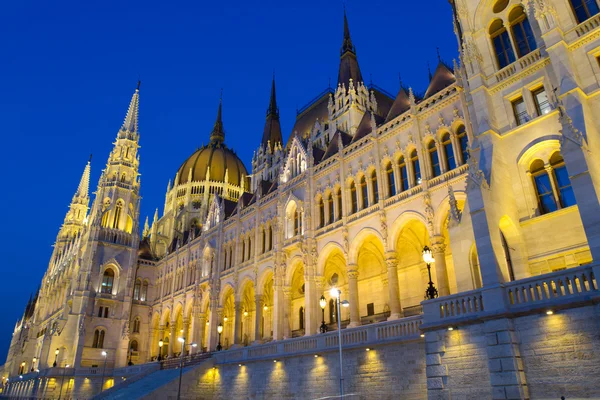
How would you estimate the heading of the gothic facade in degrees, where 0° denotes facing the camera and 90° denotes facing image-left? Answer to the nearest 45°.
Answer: approximately 45°
